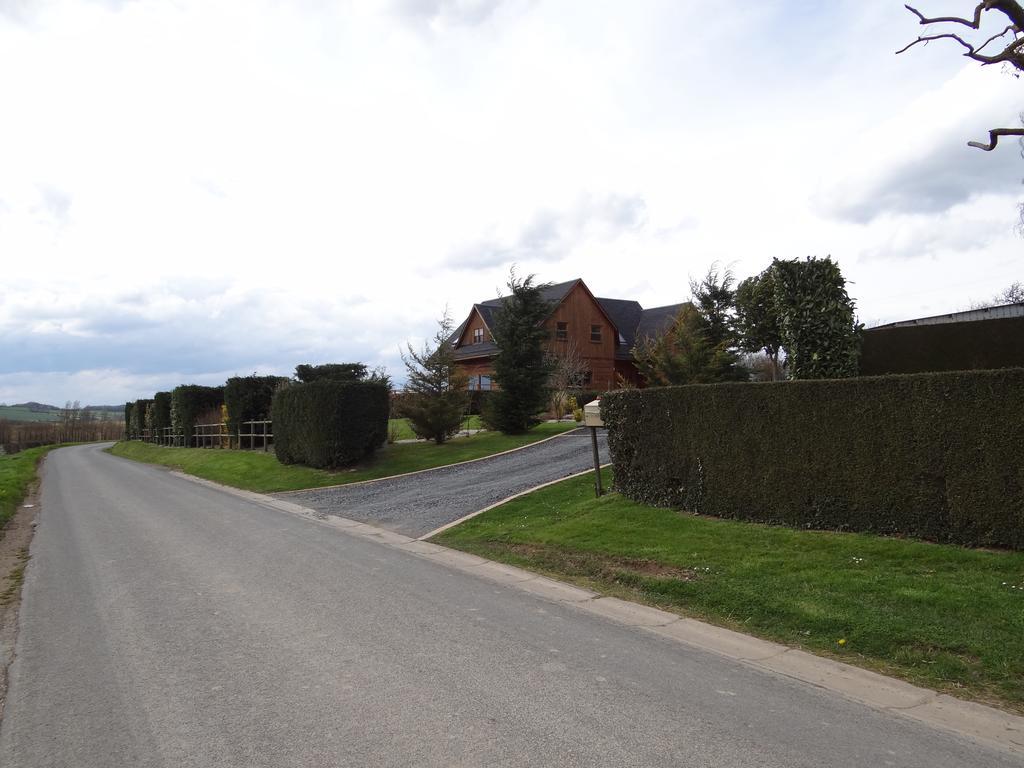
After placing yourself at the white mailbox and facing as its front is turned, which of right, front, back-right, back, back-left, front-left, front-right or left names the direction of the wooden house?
back-right

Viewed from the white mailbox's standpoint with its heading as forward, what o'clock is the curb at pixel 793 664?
The curb is roughly at 10 o'clock from the white mailbox.

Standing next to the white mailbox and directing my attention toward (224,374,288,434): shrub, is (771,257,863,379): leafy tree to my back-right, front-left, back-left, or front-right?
back-right

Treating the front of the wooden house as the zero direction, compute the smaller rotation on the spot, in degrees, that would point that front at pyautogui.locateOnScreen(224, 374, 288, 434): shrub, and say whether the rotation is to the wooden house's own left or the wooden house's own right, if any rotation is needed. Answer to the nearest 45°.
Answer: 0° — it already faces it

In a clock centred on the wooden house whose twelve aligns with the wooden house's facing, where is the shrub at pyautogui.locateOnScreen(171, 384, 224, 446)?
The shrub is roughly at 1 o'clock from the wooden house.

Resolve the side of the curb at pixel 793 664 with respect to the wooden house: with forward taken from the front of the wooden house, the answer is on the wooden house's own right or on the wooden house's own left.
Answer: on the wooden house's own left

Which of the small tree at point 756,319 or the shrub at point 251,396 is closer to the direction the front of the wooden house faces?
the shrub

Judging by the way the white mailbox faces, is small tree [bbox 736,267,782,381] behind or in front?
behind

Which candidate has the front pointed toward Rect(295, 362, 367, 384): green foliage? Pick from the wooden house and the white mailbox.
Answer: the wooden house
